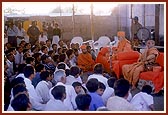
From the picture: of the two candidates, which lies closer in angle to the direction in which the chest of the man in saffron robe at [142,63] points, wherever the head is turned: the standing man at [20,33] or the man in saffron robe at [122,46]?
the standing man

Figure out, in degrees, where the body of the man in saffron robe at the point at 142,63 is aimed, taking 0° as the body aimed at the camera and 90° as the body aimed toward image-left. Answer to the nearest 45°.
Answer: approximately 45°

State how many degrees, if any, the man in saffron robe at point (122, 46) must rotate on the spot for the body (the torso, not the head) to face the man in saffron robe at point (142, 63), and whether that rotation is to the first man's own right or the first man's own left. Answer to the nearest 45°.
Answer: approximately 45° to the first man's own left

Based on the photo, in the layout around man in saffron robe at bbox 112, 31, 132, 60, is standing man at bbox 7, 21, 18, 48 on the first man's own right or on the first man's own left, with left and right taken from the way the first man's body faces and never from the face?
on the first man's own right

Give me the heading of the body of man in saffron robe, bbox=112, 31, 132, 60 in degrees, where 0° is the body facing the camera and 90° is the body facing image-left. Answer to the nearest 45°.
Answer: approximately 45°

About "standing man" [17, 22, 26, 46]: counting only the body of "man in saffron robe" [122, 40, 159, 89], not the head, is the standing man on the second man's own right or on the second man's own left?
on the second man's own right

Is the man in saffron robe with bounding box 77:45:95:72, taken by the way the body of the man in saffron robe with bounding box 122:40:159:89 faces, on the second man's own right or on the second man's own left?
on the second man's own right

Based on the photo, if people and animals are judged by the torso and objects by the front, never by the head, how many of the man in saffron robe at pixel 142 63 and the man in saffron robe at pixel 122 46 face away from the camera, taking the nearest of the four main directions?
0
